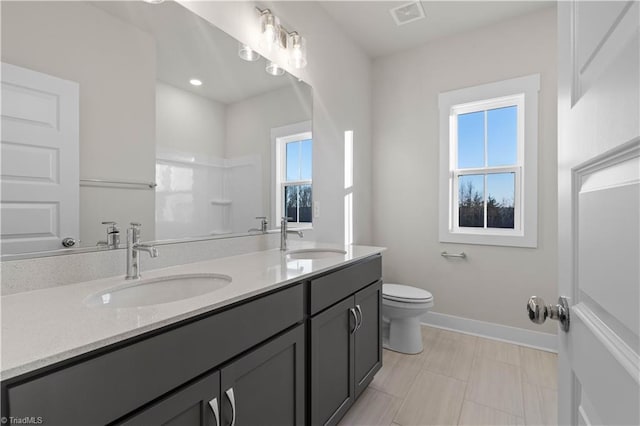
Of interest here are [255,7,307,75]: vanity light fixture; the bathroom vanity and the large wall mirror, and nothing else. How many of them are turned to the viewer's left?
0

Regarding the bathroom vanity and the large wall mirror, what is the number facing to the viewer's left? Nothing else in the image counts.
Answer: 0

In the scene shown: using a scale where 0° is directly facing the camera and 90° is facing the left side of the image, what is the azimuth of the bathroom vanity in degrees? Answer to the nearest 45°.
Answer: approximately 315°

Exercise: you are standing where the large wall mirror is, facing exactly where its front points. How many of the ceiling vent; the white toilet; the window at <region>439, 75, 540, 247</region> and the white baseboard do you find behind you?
0

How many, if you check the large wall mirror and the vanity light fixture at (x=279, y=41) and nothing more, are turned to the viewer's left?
0

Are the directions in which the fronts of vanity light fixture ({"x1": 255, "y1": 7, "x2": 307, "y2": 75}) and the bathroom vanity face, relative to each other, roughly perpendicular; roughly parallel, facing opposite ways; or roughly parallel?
roughly parallel

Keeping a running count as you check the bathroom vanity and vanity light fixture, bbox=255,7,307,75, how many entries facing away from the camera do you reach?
0

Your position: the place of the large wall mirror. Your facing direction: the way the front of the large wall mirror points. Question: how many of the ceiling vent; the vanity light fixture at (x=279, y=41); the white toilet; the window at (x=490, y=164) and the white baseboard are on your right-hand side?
0

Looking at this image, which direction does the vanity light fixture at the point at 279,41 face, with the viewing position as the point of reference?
facing the viewer and to the right of the viewer

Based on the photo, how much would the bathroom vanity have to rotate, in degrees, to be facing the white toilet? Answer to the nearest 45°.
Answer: approximately 90° to its left

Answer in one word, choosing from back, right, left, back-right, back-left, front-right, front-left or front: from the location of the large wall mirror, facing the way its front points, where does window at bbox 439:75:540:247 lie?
front-left

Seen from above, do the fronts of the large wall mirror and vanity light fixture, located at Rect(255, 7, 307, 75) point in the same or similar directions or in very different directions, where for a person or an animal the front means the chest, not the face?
same or similar directions

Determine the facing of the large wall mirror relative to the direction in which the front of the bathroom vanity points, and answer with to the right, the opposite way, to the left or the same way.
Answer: the same way
